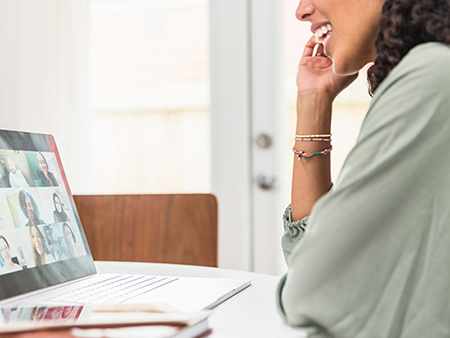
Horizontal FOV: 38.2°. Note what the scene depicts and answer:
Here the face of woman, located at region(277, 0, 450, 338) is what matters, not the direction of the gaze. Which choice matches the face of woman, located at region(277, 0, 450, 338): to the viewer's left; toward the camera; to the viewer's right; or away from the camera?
to the viewer's left

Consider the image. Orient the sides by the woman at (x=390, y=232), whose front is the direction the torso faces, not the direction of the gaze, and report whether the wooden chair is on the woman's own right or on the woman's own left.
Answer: on the woman's own right

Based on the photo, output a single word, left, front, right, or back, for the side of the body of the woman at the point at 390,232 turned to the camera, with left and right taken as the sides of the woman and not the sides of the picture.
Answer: left

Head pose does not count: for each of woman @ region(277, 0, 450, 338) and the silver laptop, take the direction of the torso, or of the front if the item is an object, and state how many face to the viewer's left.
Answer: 1

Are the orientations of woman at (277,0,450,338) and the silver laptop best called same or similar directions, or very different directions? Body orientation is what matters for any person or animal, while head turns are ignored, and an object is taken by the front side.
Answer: very different directions

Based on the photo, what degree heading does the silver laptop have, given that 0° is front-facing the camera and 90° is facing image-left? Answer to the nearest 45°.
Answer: approximately 315°
